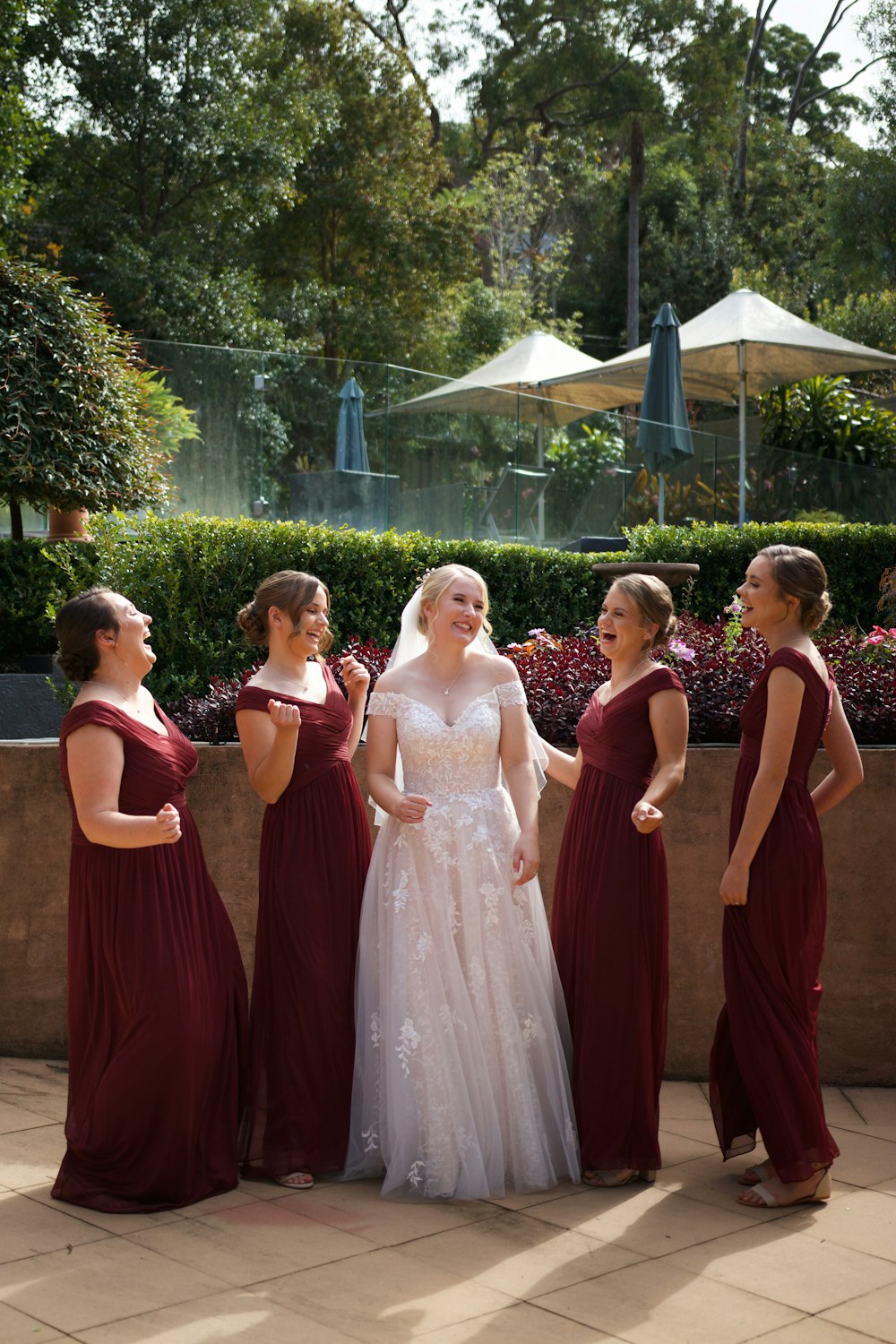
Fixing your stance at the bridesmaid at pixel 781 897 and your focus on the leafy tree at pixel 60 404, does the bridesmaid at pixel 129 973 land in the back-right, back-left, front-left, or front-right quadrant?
front-left

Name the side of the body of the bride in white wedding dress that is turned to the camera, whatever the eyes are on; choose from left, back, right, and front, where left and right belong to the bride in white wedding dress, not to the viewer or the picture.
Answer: front

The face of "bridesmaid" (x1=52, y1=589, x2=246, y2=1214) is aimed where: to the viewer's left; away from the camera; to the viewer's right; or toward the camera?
to the viewer's right

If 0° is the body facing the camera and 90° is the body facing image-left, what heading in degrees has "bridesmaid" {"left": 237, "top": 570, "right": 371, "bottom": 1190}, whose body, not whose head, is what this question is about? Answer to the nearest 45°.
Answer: approximately 315°

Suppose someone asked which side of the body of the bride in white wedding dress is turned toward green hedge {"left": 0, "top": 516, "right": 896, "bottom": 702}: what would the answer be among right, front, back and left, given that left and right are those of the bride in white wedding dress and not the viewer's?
back

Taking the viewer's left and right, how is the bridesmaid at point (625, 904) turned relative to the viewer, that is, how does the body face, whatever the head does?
facing the viewer and to the left of the viewer

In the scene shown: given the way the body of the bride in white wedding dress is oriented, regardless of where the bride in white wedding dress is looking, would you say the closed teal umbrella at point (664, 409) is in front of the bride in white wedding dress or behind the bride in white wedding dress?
behind

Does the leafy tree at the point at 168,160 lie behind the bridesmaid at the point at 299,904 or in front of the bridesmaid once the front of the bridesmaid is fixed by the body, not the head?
behind

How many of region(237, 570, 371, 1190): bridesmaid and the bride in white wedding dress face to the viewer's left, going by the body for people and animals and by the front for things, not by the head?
0

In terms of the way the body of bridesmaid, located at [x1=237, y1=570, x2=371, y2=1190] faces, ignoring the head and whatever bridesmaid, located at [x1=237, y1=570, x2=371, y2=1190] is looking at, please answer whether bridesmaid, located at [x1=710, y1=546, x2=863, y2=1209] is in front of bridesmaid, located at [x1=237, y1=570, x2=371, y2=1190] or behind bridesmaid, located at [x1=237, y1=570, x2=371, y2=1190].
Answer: in front

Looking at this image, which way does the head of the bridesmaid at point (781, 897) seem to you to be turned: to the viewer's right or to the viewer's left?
to the viewer's left

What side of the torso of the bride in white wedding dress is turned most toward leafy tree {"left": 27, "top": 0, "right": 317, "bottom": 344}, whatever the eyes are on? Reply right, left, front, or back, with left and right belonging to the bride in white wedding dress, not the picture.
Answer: back

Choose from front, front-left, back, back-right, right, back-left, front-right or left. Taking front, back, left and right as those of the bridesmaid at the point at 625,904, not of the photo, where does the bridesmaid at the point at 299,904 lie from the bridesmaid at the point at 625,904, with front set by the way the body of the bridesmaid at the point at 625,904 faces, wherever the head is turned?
front-right

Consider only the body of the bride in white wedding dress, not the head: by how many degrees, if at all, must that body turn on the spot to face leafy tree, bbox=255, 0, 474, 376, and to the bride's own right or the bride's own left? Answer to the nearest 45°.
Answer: approximately 180°
